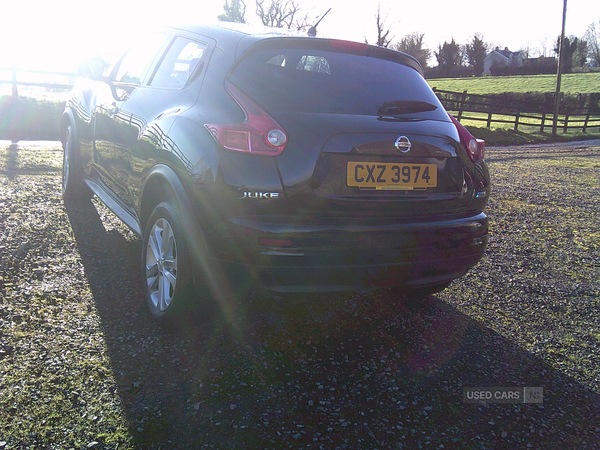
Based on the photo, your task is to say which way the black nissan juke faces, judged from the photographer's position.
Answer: facing away from the viewer and to the left of the viewer

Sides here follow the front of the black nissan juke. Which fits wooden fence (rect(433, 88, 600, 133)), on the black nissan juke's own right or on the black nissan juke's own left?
on the black nissan juke's own right

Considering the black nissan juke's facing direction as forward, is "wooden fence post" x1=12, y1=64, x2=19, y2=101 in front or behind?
in front

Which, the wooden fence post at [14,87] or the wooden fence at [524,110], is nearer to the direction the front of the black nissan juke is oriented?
the wooden fence post

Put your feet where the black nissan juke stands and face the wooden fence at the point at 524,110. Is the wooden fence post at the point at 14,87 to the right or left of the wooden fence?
left
